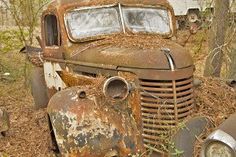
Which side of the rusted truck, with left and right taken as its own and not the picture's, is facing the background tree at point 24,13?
back

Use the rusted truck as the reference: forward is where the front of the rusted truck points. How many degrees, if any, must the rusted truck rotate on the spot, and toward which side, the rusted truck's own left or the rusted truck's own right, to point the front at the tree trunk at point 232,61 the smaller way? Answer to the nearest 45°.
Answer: approximately 90° to the rusted truck's own left

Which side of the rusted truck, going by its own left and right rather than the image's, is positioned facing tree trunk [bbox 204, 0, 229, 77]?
left

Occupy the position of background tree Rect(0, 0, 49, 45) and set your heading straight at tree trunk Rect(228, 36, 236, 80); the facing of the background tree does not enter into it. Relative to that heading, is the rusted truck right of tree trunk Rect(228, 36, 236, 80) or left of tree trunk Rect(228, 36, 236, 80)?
right

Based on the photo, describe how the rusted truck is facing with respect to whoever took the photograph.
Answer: facing the viewer and to the right of the viewer
